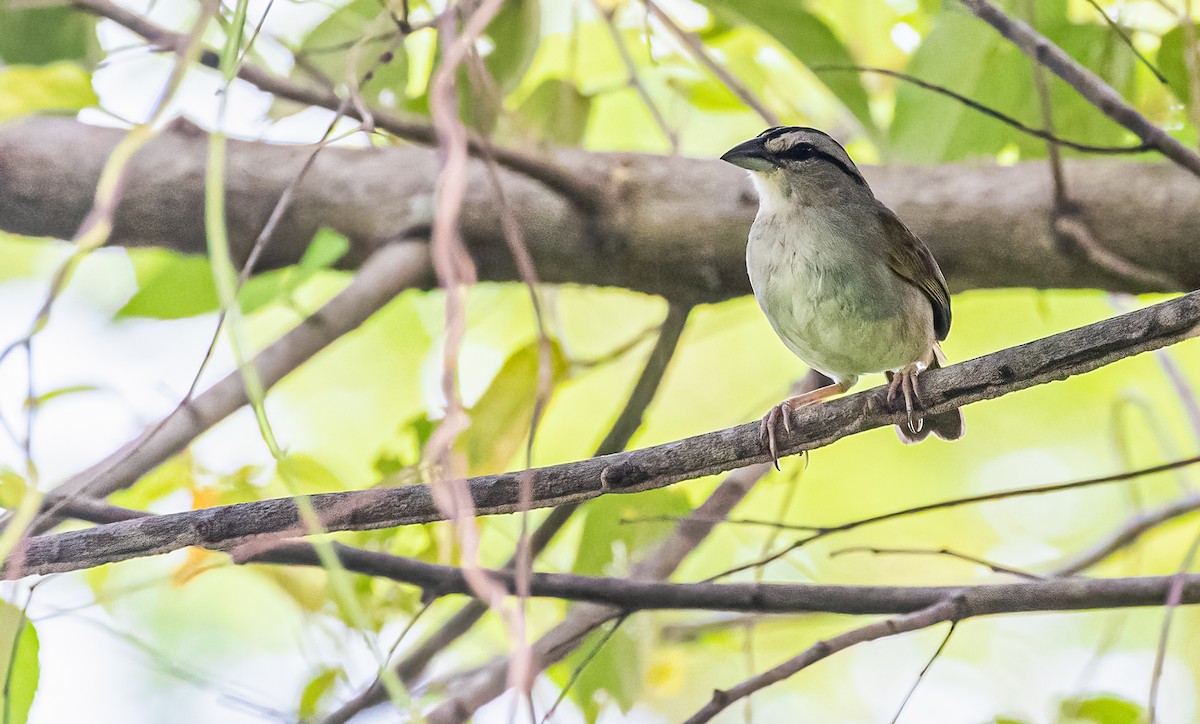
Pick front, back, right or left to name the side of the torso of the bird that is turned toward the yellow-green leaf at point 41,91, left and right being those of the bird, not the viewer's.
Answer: right

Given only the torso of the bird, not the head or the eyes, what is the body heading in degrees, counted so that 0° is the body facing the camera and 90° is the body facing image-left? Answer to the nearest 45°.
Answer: approximately 45°

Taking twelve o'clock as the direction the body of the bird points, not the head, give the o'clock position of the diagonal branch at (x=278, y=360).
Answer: The diagonal branch is roughly at 1 o'clock from the bird.
